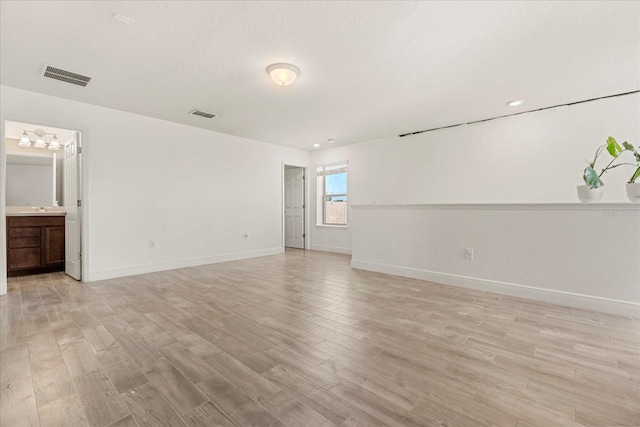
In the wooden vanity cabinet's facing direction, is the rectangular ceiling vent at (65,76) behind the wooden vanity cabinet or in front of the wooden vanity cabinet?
in front

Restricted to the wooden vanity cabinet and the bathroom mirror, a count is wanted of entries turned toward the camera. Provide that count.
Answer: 2

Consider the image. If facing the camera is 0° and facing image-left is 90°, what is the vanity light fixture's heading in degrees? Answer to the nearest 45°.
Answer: approximately 0°

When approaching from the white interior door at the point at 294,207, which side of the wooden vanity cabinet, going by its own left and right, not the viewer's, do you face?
left

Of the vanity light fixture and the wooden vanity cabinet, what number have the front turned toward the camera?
2
